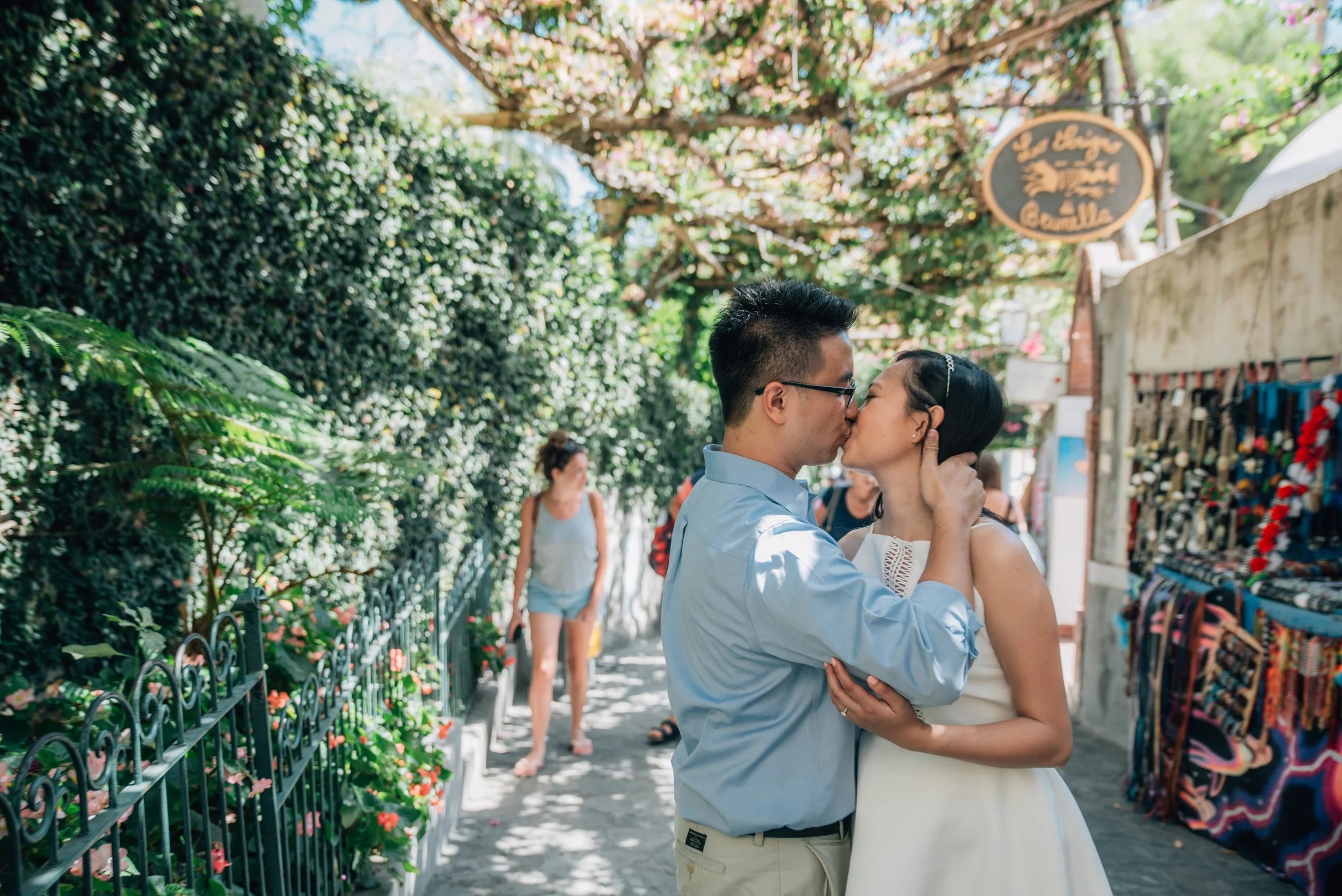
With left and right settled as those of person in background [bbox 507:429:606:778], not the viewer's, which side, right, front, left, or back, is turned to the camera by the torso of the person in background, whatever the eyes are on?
front

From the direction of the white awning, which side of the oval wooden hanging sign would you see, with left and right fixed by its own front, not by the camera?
left

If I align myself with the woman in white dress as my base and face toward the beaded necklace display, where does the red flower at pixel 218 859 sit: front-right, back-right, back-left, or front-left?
back-left

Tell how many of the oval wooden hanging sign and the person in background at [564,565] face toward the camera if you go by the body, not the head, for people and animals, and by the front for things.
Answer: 2

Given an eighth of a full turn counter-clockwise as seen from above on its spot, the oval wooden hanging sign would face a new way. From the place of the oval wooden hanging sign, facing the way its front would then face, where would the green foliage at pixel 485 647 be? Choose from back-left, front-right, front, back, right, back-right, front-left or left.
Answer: right

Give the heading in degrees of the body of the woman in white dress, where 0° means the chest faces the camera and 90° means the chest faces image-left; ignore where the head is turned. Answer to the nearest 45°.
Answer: approximately 45°

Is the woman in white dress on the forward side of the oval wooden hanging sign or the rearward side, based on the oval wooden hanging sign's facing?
on the forward side

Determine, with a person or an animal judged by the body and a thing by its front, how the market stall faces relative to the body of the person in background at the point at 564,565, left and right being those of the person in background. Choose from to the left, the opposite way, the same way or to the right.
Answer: to the right

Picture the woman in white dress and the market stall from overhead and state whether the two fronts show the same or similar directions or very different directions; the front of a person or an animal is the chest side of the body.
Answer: same or similar directions

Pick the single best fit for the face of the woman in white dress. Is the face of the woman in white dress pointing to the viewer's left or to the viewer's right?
to the viewer's left

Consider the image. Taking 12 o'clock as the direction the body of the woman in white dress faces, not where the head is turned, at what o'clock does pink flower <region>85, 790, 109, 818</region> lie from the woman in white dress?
The pink flower is roughly at 1 o'clock from the woman in white dress.

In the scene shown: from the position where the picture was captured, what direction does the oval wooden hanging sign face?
facing the viewer
